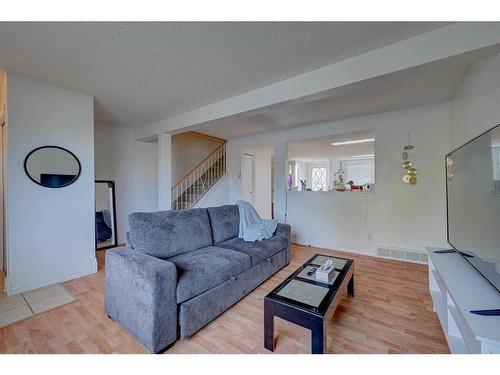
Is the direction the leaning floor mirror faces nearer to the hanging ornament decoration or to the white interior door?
the hanging ornament decoration

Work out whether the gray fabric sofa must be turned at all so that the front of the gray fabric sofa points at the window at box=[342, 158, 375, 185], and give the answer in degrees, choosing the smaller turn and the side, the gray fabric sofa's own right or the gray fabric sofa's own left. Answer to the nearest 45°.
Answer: approximately 90° to the gray fabric sofa's own left

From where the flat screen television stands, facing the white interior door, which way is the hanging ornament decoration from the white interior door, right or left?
right

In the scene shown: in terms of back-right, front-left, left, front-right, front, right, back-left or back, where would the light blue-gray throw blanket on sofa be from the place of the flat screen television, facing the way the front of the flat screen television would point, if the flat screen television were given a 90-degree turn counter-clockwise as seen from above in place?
right

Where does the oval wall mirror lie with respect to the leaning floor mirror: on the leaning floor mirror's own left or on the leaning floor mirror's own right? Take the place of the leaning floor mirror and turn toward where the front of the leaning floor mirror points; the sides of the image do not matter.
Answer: on the leaning floor mirror's own right

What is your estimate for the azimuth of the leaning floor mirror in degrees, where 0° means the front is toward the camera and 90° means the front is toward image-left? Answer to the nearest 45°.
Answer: approximately 315°

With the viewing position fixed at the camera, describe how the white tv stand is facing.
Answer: facing to the left of the viewer

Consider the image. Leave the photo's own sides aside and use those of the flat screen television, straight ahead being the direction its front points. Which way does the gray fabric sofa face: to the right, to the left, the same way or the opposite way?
the opposite way

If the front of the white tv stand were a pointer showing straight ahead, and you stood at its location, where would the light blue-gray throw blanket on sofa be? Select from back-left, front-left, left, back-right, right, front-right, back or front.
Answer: front

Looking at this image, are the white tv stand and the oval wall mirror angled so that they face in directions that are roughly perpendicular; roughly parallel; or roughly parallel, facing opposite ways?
roughly parallel, facing opposite ways

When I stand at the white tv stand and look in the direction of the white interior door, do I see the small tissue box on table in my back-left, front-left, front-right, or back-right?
front-left

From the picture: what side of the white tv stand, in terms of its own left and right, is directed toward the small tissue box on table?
front

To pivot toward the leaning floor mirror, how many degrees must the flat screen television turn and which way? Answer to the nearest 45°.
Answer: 0° — it already faces it

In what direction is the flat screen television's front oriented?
to the viewer's left
